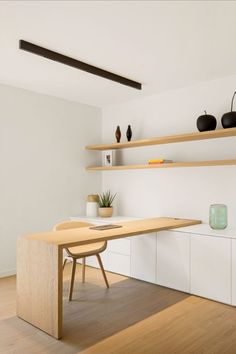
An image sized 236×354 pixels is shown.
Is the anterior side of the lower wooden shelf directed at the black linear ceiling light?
yes

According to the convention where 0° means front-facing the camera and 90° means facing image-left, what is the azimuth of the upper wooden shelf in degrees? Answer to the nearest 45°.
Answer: approximately 45°

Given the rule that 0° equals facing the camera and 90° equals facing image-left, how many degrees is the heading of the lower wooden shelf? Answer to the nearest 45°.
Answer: approximately 45°

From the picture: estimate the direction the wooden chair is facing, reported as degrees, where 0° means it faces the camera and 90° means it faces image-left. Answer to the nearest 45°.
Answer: approximately 315°
